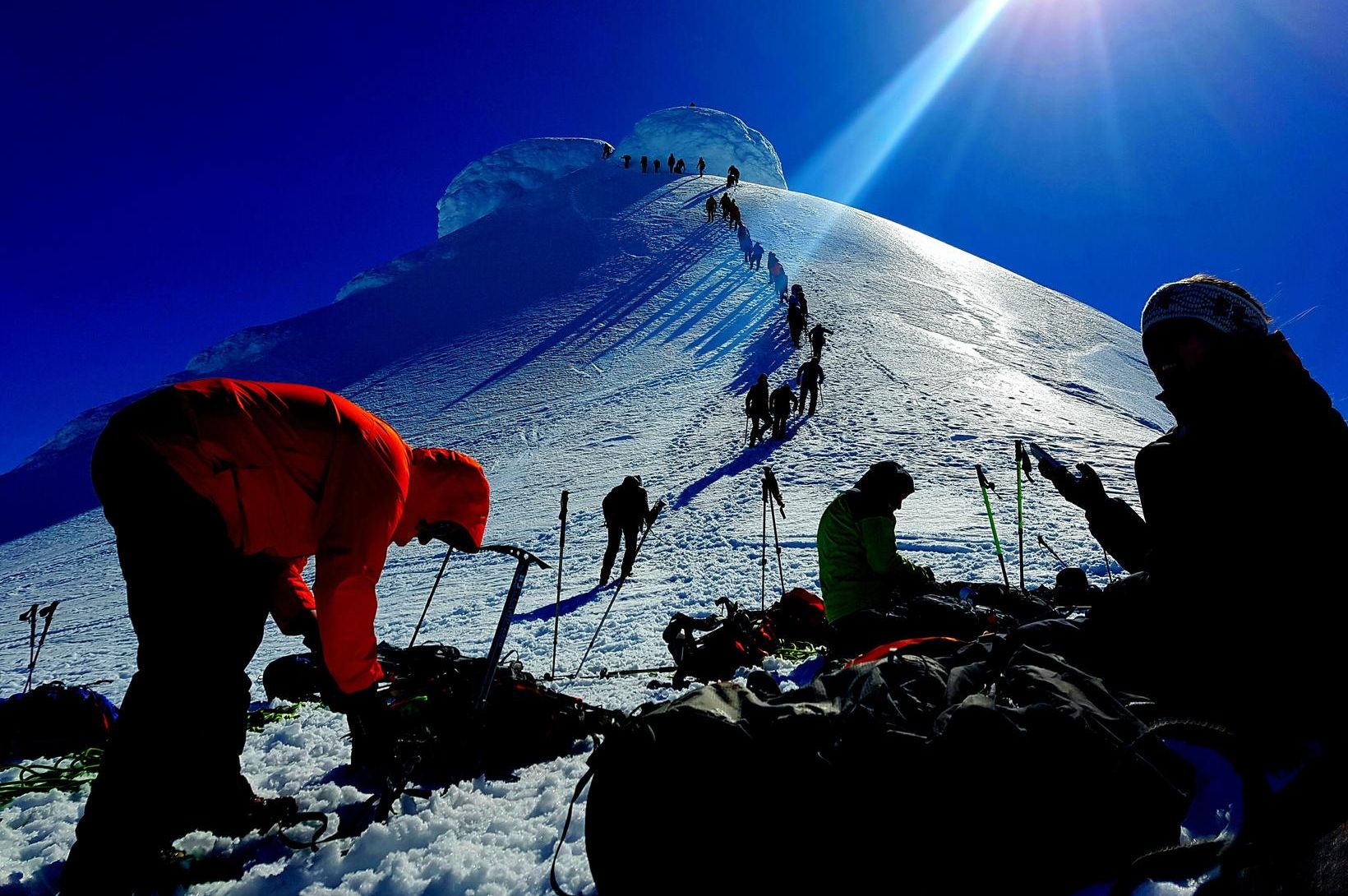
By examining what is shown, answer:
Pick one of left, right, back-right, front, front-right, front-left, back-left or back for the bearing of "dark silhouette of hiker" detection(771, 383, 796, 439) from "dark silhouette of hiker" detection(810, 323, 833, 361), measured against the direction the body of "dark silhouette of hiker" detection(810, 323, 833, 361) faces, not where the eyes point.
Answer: back

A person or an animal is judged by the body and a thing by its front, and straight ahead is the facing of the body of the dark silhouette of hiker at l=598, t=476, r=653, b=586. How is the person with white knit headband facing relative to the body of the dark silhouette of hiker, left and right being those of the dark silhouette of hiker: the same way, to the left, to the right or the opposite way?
to the left

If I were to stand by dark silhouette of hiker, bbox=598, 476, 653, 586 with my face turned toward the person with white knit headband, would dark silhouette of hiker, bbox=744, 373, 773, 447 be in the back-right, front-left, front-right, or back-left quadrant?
back-left

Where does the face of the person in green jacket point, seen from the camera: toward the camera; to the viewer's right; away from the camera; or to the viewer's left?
to the viewer's right

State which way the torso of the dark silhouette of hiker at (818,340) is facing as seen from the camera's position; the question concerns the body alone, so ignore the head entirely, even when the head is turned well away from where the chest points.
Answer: away from the camera

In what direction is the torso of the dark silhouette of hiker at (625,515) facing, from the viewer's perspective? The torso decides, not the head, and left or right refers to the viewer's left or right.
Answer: facing away from the viewer and to the right of the viewer

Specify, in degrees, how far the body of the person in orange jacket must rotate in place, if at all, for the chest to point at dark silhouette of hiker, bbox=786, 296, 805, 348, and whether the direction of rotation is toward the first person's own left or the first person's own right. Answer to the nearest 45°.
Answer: approximately 45° to the first person's own left

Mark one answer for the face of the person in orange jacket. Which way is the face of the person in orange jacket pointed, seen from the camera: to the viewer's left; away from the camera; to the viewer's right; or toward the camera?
to the viewer's right

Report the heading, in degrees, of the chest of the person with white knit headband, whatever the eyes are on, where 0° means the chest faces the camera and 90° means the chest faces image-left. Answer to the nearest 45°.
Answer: approximately 90°

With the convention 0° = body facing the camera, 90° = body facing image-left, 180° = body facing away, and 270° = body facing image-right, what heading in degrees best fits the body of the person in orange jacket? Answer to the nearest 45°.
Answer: approximately 270°
